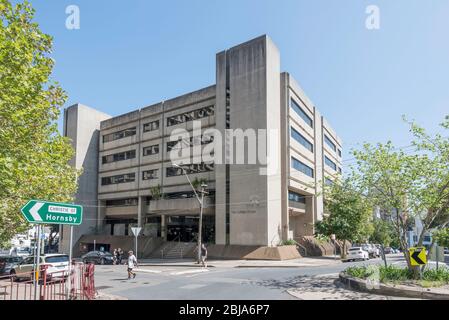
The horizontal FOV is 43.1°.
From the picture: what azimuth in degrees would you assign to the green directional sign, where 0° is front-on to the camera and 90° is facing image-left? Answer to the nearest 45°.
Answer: approximately 0°

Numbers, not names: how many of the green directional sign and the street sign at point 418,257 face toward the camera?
2

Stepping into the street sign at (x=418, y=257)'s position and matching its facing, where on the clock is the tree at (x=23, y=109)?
The tree is roughly at 2 o'clock from the street sign.

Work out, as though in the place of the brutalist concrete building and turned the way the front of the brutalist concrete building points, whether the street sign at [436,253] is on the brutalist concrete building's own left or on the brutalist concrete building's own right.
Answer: on the brutalist concrete building's own left

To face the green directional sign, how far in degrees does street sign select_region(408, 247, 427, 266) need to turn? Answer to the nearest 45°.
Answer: approximately 45° to its right

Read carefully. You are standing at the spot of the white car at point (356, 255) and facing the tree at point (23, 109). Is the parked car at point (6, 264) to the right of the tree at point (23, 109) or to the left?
right

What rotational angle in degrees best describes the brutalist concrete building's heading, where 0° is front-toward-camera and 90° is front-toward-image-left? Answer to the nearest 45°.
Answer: approximately 45°

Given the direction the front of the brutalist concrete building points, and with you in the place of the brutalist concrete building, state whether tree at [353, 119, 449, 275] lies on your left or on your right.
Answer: on your left
